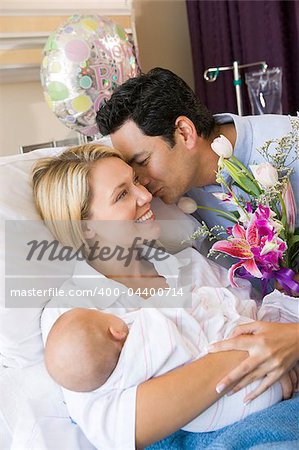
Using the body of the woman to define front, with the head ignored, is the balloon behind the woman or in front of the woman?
behind

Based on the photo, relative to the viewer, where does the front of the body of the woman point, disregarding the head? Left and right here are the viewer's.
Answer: facing the viewer and to the right of the viewer

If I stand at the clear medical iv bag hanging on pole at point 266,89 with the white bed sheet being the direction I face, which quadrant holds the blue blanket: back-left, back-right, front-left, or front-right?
front-left

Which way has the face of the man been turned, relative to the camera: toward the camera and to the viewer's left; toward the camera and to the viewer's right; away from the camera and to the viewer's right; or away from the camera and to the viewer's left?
toward the camera and to the viewer's left

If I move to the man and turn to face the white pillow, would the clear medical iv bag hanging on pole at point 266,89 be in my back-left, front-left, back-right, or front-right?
back-right
